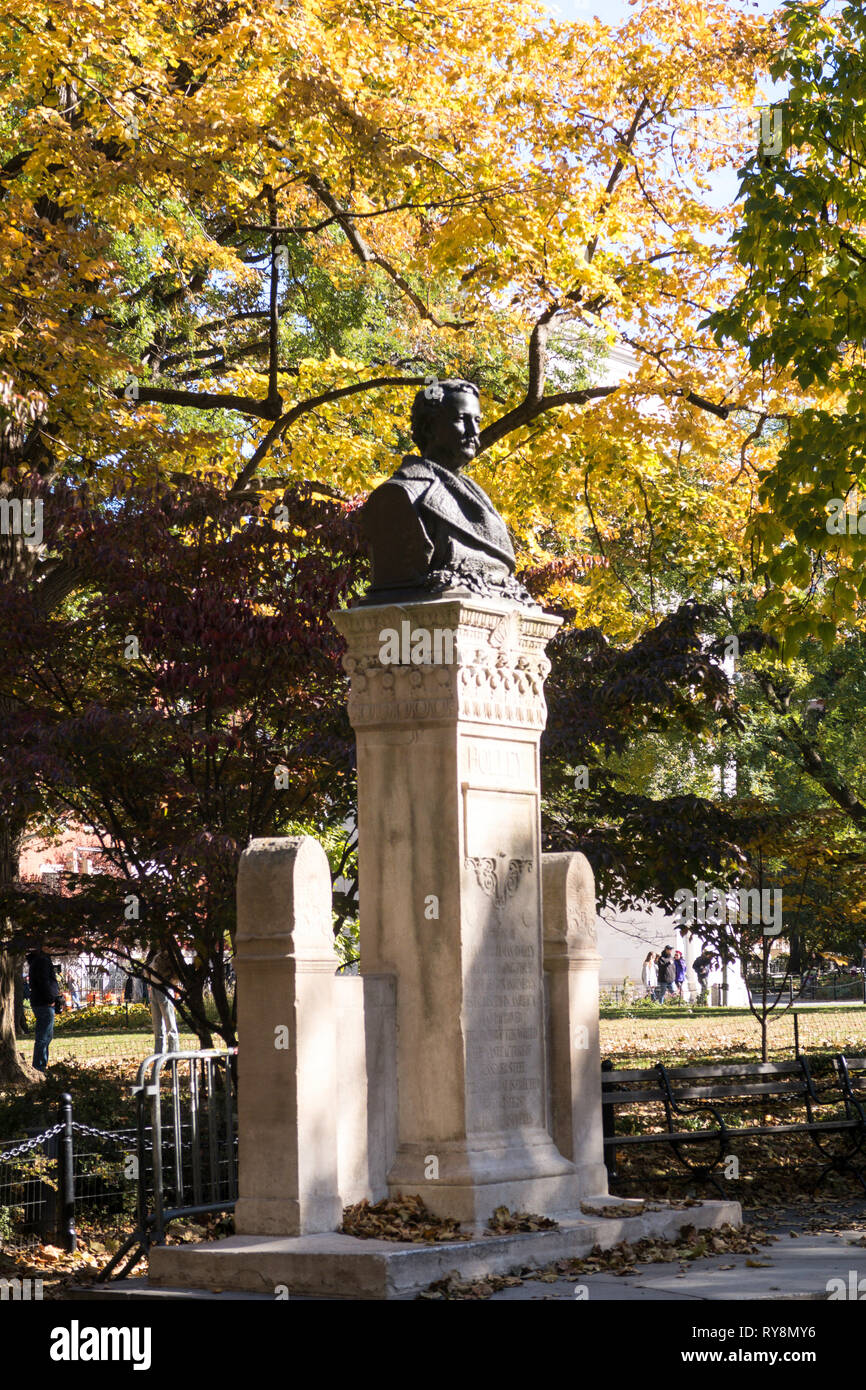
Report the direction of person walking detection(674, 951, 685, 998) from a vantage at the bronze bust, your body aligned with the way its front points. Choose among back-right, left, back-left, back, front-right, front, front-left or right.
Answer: back-left

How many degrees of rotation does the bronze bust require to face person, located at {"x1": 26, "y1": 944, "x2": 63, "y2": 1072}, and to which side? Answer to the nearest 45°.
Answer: approximately 135° to its left

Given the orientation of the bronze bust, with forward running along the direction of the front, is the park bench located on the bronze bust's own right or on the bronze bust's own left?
on the bronze bust's own left

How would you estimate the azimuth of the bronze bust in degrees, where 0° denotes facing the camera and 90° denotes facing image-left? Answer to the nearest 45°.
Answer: approximately 315°

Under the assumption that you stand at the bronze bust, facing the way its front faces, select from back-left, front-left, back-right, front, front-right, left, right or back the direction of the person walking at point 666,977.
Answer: back-left

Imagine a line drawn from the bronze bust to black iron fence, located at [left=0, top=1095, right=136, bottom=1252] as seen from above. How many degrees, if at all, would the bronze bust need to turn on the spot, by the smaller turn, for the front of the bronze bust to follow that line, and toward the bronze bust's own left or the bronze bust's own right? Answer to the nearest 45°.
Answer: approximately 180°
